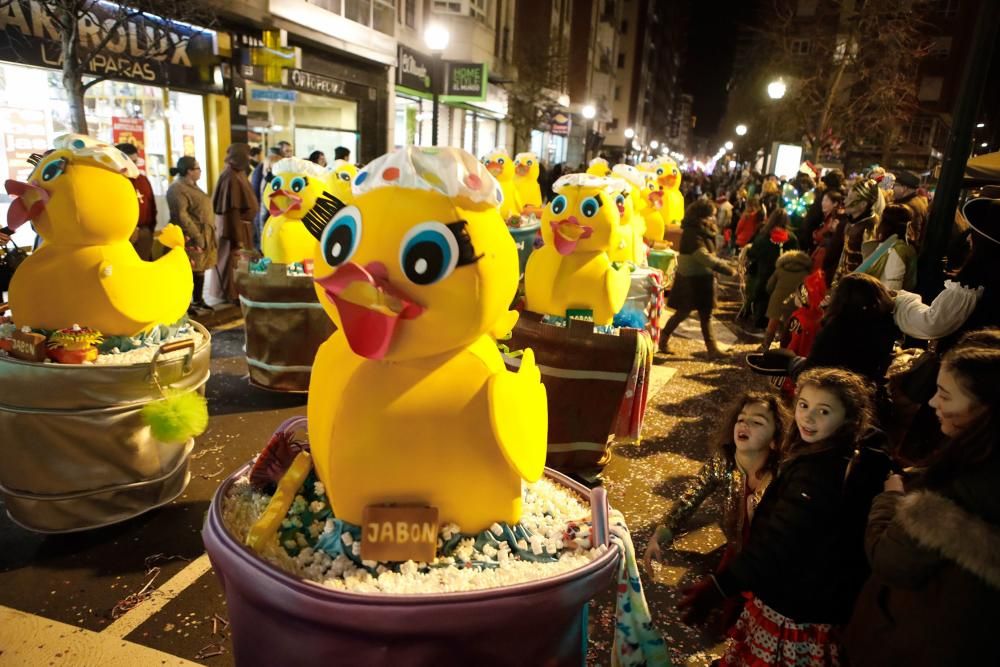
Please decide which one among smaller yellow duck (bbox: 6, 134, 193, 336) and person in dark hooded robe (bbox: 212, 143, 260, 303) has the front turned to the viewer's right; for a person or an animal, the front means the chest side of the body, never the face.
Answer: the person in dark hooded robe

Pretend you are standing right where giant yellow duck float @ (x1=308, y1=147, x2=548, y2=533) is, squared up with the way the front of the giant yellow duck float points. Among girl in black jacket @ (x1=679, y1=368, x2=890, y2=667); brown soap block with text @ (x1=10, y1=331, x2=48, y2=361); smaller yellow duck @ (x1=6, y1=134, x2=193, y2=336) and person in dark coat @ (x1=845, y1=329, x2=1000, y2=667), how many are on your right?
2

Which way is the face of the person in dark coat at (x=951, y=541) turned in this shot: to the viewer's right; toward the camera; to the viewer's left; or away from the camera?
to the viewer's left

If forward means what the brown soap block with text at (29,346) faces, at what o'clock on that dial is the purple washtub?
The purple washtub is roughly at 10 o'clock from the brown soap block with text.

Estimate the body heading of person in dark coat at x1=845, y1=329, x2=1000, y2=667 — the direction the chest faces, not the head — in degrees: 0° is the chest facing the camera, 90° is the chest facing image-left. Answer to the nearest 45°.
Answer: approximately 90°

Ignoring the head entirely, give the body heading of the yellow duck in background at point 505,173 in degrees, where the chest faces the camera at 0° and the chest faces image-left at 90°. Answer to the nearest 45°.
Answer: approximately 45°

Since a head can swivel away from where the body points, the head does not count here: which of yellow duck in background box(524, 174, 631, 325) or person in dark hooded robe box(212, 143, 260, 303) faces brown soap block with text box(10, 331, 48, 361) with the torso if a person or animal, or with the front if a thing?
the yellow duck in background

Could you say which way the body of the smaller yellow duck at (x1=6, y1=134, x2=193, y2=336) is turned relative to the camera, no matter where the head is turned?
to the viewer's left

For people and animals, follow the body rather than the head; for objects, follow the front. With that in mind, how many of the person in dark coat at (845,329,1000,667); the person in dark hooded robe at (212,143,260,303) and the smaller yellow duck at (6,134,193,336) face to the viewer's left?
2
